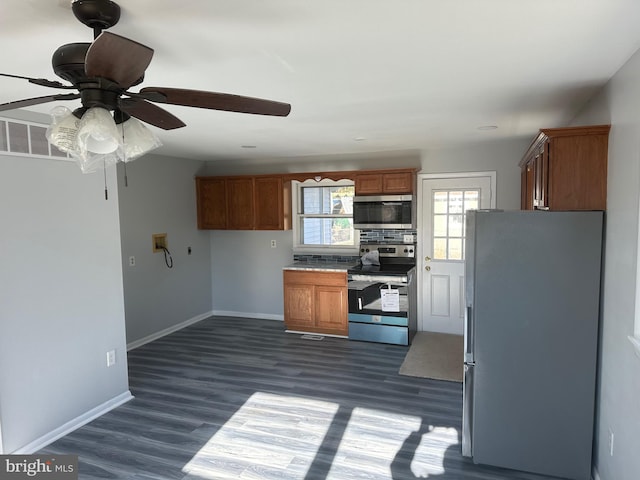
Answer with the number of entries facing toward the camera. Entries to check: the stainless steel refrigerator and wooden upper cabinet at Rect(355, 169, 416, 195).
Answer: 1

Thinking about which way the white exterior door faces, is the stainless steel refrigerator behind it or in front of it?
in front

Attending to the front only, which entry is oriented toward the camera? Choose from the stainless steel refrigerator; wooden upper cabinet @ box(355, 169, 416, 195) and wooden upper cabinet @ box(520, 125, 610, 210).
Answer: wooden upper cabinet @ box(355, 169, 416, 195)

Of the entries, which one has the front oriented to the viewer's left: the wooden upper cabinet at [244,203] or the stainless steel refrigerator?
the stainless steel refrigerator

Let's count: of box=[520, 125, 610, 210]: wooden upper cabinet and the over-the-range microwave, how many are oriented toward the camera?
1

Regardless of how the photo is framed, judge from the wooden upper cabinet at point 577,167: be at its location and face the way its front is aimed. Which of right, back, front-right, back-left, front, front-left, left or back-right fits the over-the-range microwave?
front-right

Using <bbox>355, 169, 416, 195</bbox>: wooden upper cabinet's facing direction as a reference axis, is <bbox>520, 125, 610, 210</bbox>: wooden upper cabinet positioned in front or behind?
in front

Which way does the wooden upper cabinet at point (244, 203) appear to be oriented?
toward the camera

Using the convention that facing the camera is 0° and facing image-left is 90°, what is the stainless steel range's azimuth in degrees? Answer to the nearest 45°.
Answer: approximately 0°

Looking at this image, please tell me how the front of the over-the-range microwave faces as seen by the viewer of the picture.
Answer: facing the viewer

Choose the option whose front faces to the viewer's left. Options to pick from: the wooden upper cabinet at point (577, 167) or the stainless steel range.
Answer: the wooden upper cabinet

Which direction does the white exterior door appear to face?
toward the camera

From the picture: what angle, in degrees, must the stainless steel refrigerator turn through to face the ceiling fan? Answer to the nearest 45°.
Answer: approximately 45° to its left
